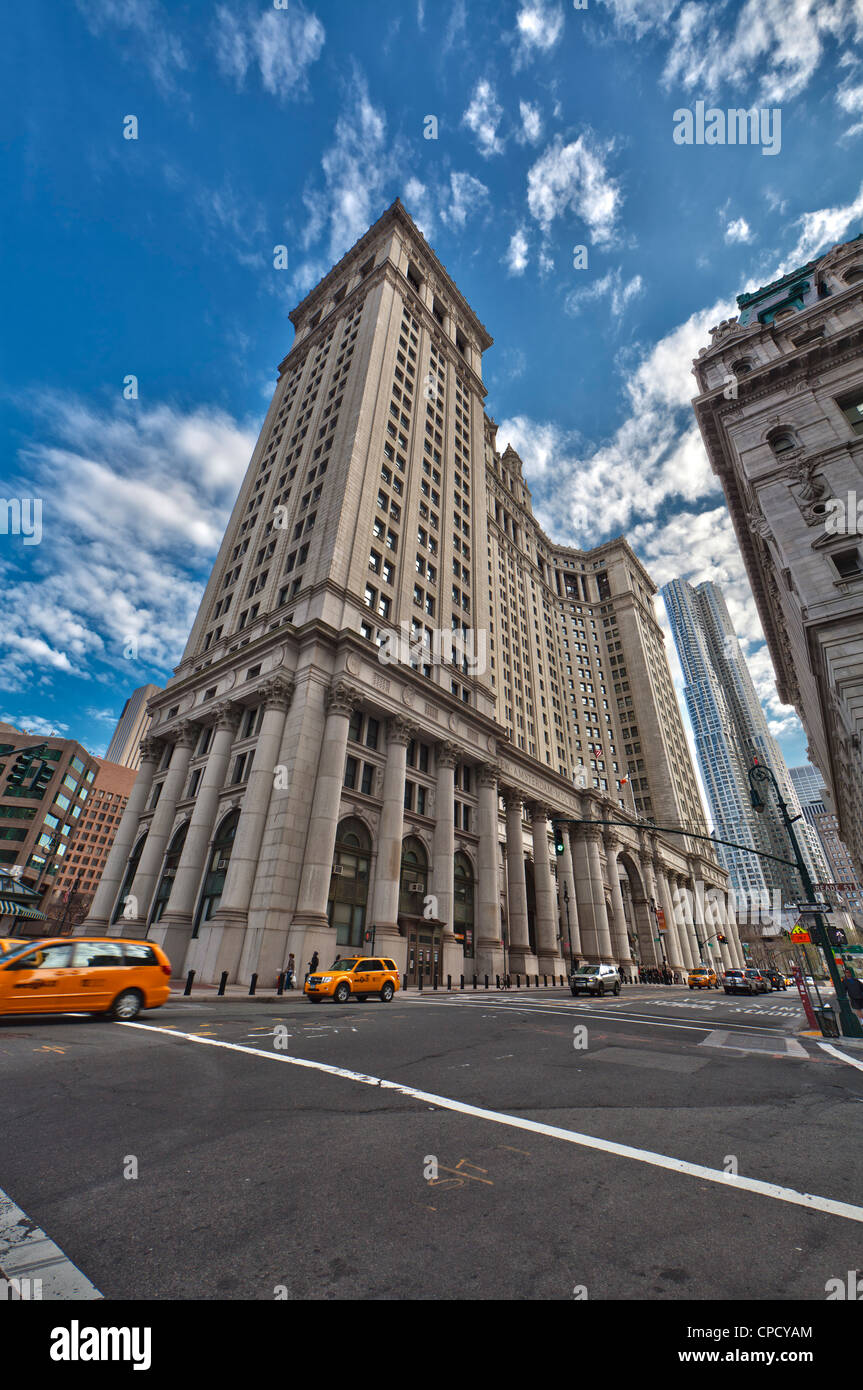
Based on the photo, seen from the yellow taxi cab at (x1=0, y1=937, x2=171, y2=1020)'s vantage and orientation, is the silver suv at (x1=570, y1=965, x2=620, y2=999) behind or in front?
behind

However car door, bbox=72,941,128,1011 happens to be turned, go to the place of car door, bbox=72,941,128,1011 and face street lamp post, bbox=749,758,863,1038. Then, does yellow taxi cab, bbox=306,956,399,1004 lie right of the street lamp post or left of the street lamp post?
left

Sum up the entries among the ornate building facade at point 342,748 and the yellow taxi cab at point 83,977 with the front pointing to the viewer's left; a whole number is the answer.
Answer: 1

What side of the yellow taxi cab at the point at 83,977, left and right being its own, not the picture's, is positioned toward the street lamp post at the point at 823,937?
back

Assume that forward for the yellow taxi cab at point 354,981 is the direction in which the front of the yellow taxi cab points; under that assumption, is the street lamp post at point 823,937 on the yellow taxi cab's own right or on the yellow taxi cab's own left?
on the yellow taxi cab's own left

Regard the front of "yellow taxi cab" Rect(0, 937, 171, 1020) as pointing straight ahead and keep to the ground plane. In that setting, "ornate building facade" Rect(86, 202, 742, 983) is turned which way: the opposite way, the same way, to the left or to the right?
to the left

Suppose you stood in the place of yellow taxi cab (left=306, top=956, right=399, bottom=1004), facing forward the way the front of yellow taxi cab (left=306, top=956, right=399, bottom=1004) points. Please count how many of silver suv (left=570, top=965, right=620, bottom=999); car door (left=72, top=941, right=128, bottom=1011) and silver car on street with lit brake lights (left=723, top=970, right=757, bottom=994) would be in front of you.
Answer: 1

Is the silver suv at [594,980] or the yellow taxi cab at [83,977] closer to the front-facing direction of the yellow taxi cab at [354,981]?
the yellow taxi cab

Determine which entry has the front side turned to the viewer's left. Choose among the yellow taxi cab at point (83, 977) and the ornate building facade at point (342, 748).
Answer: the yellow taxi cab

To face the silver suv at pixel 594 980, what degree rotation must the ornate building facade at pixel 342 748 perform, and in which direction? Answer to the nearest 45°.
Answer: approximately 45° to its left

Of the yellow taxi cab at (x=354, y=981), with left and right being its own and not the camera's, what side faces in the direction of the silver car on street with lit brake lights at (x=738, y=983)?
back

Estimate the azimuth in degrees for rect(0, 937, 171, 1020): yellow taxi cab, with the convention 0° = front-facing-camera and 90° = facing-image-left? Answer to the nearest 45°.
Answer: approximately 90°
